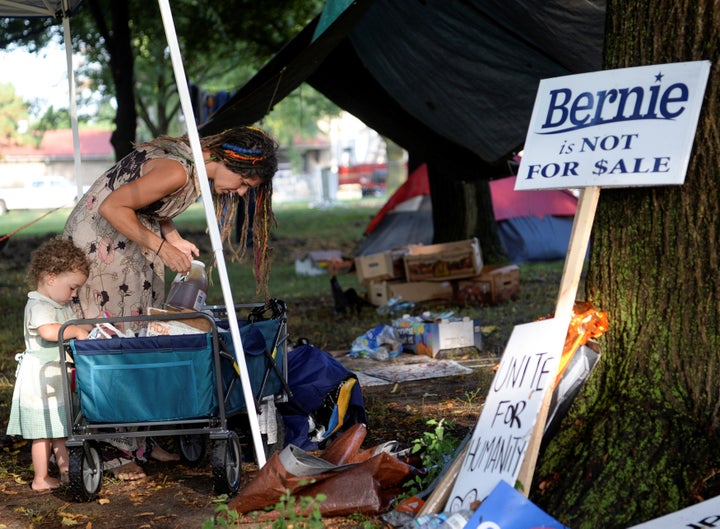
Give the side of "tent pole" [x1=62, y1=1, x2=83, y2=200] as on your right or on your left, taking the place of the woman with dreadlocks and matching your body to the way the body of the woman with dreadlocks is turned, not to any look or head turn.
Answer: on your left

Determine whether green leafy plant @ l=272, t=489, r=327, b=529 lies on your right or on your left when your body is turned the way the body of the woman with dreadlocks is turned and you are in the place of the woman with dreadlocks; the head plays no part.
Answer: on your right

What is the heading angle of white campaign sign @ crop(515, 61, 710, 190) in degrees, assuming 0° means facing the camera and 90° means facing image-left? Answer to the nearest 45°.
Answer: approximately 0°

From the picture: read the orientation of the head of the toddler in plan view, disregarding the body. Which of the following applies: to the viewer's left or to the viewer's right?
to the viewer's right

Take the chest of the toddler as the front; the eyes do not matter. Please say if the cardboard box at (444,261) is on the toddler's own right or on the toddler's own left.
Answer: on the toddler's own left

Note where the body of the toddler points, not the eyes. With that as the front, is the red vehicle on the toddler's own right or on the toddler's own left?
on the toddler's own left

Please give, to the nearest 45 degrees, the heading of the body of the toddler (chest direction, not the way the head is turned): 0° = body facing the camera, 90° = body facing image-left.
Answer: approximately 270°

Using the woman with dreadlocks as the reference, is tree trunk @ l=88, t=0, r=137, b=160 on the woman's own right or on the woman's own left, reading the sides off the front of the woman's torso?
on the woman's own left

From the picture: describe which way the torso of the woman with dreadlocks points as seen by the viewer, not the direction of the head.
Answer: to the viewer's right

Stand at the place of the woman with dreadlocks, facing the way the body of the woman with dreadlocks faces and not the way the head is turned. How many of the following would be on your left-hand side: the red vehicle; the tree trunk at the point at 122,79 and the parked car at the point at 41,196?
3
